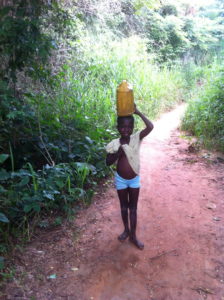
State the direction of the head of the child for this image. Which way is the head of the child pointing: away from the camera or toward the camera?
toward the camera

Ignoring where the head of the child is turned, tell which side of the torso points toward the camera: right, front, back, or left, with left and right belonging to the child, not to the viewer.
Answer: front
